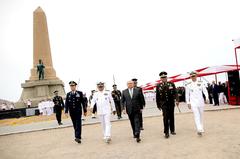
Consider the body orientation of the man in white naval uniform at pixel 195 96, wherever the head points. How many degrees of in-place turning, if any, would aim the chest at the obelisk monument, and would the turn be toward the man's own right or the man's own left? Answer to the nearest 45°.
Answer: approximately 135° to the man's own right

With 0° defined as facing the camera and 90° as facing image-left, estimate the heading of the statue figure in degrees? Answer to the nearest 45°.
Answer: approximately 0°

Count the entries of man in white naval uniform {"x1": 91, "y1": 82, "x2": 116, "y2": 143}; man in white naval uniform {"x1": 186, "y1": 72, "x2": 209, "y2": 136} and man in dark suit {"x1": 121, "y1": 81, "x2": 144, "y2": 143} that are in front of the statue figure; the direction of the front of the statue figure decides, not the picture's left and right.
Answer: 3

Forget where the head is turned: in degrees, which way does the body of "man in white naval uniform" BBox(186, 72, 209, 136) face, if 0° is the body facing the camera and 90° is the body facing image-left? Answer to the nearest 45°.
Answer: approximately 0°

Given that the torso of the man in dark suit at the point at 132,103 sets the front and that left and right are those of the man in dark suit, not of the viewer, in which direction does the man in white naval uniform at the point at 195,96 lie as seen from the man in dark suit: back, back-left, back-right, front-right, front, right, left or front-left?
left

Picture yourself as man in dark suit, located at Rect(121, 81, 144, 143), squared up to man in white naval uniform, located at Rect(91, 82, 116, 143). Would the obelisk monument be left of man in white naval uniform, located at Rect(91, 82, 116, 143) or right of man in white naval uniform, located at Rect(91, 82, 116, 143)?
right

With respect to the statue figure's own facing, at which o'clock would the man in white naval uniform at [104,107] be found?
The man in white naval uniform is roughly at 12 o'clock from the statue figure.

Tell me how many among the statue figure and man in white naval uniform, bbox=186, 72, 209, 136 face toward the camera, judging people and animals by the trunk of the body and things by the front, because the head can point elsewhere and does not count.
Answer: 2

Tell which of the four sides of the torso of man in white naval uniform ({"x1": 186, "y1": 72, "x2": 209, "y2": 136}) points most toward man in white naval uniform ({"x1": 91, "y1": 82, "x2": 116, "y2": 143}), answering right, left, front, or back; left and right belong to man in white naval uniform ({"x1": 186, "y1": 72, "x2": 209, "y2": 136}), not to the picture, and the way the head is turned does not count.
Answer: right

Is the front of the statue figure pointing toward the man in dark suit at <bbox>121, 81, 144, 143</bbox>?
yes

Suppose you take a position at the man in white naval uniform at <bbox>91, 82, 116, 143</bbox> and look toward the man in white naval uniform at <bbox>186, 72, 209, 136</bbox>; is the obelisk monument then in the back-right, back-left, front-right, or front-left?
back-left
